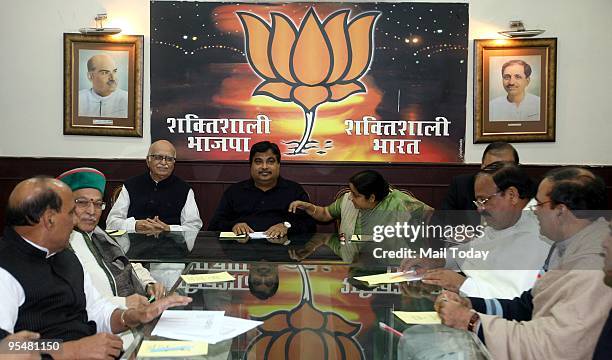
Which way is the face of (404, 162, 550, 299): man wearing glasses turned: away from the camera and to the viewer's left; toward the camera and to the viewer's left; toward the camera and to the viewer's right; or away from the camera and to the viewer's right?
toward the camera and to the viewer's left

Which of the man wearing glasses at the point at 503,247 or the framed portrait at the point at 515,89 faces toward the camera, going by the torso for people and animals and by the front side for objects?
the framed portrait

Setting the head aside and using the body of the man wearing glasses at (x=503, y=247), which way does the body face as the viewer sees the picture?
to the viewer's left

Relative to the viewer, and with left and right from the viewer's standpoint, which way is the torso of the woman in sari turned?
facing the viewer and to the left of the viewer

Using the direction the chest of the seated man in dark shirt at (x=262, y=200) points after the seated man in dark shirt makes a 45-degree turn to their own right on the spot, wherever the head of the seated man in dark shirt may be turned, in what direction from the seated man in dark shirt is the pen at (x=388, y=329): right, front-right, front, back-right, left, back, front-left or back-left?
front-left

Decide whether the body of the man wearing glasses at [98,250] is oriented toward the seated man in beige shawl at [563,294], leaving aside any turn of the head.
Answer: yes

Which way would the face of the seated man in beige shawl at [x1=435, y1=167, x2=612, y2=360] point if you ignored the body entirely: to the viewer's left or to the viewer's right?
to the viewer's left

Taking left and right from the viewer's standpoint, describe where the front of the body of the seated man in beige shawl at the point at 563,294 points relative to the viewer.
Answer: facing to the left of the viewer

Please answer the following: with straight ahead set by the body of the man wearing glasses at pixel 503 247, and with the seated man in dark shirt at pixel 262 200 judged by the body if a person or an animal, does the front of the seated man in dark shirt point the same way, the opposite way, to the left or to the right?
to the left

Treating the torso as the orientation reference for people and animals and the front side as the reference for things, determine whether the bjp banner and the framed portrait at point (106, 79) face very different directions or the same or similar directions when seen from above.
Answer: same or similar directions

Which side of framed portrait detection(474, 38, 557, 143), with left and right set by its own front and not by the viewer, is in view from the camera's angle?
front

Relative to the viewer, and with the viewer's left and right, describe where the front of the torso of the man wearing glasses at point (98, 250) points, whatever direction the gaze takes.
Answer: facing the viewer and to the right of the viewer

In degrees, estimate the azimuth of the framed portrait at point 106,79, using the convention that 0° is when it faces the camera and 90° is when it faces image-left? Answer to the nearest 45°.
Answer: approximately 0°

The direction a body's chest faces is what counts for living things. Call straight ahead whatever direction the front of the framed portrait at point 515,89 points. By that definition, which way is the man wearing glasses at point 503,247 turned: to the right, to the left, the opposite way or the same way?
to the right

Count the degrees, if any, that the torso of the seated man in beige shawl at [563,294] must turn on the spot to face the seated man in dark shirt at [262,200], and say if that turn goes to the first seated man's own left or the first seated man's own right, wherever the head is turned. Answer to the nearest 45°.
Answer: approximately 45° to the first seated man's own right

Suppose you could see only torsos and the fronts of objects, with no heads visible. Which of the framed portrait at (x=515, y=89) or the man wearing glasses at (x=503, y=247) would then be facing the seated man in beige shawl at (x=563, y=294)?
the framed portrait

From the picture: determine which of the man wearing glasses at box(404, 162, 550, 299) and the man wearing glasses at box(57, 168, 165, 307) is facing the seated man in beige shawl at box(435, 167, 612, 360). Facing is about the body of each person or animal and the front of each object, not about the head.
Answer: the man wearing glasses at box(57, 168, 165, 307)

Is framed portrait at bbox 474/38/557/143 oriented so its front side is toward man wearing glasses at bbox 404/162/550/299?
yes

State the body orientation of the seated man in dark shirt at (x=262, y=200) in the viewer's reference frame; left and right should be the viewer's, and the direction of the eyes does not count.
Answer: facing the viewer
